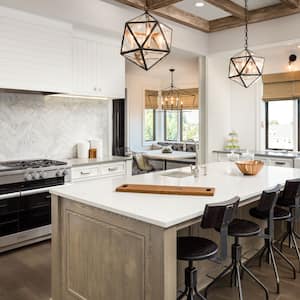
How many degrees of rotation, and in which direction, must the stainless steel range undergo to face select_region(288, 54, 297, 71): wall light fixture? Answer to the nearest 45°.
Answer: approximately 45° to its left

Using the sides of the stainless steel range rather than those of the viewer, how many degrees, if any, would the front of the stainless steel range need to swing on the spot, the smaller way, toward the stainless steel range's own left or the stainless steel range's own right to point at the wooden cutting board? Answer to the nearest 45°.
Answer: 0° — it already faces it

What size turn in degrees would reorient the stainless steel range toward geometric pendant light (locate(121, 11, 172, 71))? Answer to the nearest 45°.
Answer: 0° — it already faces it

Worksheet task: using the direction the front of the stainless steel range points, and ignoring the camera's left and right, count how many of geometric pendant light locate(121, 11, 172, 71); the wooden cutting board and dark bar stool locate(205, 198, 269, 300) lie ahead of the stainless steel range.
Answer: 3

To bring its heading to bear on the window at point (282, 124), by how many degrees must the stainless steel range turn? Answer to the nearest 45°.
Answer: approximately 45° to its left

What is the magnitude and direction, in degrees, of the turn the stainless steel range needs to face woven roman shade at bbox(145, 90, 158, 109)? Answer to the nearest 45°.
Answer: approximately 90° to its left

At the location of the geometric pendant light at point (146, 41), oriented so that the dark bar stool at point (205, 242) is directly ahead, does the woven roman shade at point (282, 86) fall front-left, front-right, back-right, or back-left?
back-left

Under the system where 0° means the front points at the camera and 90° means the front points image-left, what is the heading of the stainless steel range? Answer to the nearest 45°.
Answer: approximately 315°

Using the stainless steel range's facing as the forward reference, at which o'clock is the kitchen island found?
The kitchen island is roughly at 11 o'clock from the stainless steel range.

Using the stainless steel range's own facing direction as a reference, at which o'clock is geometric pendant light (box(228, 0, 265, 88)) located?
The geometric pendant light is roughly at 11 o'clock from the stainless steel range.

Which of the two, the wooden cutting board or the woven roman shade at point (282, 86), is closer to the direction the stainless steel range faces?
the wooden cutting board
